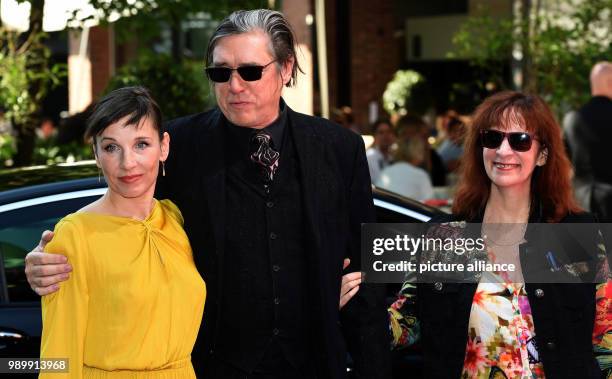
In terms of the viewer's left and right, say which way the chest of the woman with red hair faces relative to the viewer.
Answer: facing the viewer

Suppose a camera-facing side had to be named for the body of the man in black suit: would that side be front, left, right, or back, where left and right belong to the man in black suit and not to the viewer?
front

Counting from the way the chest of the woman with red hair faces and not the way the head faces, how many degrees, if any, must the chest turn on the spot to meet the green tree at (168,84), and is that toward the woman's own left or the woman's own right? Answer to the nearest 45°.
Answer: approximately 135° to the woman's own right

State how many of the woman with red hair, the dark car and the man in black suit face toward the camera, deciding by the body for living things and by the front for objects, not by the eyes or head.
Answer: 2

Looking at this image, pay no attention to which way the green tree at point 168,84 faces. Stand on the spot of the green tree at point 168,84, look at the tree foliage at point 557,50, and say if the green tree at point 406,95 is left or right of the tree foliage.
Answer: left

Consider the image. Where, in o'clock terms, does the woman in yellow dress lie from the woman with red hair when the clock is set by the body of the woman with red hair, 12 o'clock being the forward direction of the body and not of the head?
The woman in yellow dress is roughly at 2 o'clock from the woman with red hair.

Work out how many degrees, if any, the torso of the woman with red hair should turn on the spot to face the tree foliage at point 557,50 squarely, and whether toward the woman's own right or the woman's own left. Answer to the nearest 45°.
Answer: approximately 180°

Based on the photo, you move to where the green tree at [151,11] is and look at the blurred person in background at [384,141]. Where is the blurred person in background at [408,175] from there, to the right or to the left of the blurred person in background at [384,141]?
right

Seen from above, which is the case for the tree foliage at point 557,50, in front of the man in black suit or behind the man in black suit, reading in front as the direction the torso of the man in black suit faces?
behind

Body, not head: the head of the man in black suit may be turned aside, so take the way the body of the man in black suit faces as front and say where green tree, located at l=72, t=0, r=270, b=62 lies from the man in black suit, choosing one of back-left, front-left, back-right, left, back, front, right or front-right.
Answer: back
